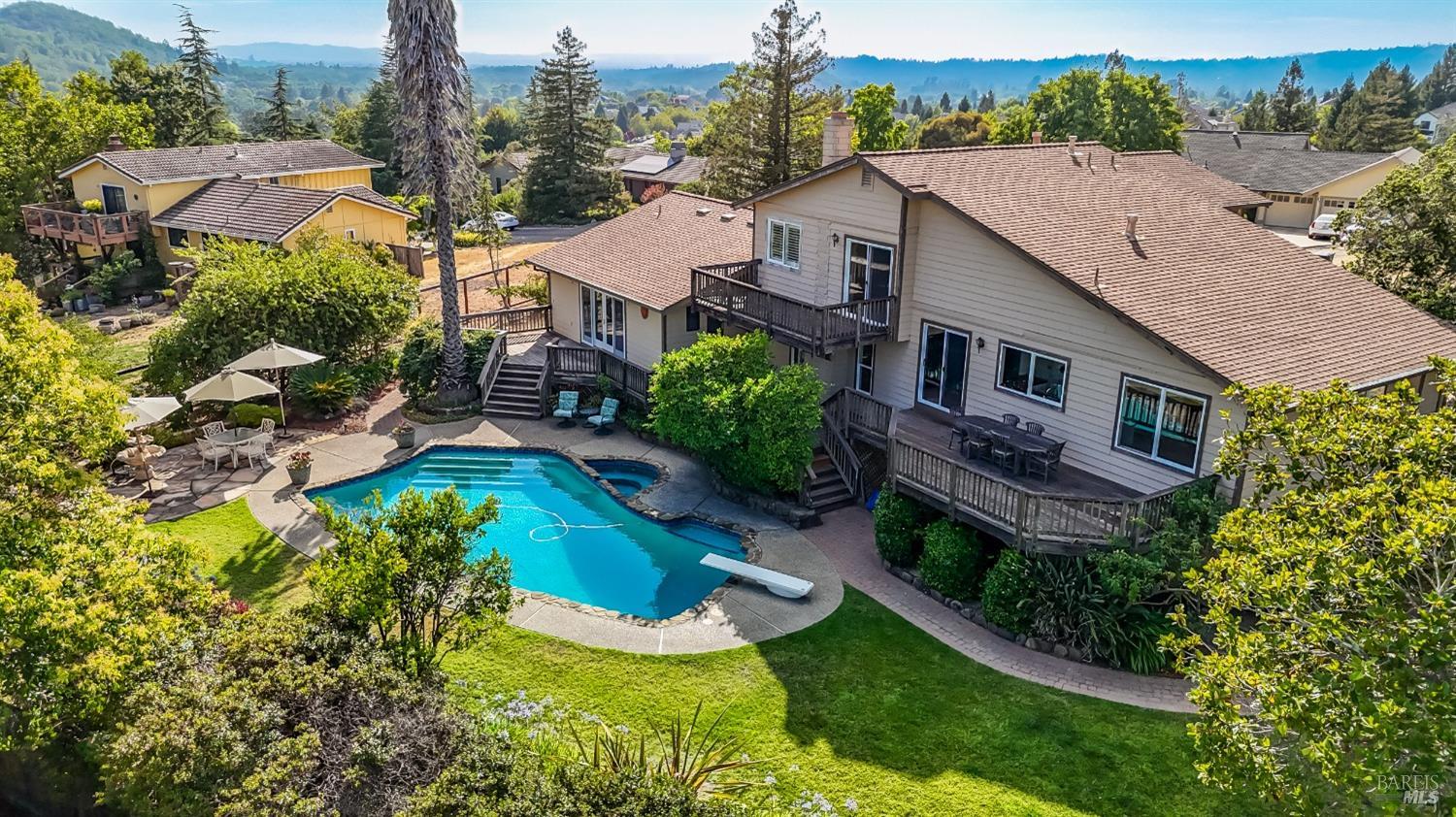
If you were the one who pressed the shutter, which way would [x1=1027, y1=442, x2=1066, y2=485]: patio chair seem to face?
facing away from the viewer and to the left of the viewer

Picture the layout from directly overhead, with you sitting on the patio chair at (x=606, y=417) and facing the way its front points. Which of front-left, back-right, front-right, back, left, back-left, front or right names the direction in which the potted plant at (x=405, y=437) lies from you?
front-right

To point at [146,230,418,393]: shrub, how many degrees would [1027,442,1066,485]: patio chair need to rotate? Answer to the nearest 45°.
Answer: approximately 45° to its left

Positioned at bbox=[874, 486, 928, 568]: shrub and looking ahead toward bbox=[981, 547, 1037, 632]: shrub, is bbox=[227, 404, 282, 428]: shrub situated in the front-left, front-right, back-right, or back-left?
back-right

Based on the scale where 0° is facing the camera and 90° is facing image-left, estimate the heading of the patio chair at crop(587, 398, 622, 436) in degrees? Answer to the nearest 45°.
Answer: approximately 45°

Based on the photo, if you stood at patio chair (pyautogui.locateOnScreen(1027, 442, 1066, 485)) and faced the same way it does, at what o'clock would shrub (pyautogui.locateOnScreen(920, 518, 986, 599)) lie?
The shrub is roughly at 9 o'clock from the patio chair.

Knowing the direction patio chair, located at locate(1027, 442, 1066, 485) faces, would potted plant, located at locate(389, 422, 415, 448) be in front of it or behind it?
in front

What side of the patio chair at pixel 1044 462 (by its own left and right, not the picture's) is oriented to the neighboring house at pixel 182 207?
front

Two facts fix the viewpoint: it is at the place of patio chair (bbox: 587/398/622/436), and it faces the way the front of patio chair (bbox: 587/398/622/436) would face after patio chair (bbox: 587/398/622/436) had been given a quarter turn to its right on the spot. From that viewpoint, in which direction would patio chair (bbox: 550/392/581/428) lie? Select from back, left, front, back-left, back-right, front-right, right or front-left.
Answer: front

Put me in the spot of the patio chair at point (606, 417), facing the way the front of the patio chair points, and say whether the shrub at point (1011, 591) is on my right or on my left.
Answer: on my left

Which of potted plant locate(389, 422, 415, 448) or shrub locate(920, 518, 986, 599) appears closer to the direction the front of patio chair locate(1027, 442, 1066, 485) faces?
the potted plant

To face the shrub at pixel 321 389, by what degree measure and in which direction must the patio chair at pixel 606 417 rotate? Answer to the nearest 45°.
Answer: approximately 45° to its right

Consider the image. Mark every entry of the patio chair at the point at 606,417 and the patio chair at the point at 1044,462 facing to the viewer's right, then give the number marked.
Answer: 0

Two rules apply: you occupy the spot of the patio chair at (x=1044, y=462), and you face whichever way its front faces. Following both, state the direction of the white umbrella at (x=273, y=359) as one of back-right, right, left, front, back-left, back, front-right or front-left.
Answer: front-left

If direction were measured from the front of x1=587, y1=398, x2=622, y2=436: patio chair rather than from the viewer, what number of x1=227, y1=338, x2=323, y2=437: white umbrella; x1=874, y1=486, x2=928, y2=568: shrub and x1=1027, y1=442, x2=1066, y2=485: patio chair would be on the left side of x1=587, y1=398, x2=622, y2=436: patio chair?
2

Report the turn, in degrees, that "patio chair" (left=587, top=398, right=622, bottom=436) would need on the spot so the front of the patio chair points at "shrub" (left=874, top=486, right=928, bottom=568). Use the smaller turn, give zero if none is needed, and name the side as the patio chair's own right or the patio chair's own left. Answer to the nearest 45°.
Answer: approximately 90° to the patio chair's own left

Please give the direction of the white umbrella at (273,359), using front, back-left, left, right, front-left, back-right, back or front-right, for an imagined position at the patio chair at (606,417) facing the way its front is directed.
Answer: front-right
